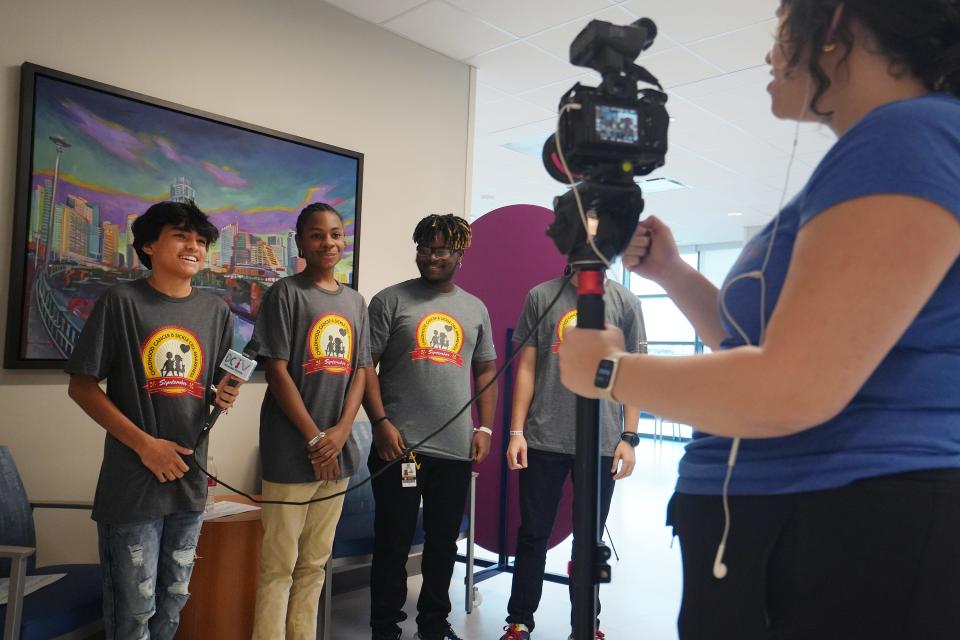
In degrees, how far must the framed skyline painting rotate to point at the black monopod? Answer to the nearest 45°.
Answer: approximately 45° to its right

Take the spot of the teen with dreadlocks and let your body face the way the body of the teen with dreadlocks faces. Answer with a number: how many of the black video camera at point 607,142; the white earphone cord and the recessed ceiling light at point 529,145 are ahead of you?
2

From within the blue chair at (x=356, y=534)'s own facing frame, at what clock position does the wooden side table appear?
The wooden side table is roughly at 3 o'clock from the blue chair.

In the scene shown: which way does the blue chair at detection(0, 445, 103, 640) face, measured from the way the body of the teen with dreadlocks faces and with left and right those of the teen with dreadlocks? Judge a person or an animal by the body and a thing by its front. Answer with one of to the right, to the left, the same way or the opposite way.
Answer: to the left

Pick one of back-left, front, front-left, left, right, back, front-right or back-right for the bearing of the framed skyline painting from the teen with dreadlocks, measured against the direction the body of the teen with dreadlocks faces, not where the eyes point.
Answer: right

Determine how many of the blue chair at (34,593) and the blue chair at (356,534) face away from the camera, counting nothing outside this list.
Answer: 0

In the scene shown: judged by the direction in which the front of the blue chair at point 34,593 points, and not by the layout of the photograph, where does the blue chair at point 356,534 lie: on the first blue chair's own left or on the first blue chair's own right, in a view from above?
on the first blue chair's own left

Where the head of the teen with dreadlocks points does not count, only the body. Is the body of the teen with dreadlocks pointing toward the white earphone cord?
yes

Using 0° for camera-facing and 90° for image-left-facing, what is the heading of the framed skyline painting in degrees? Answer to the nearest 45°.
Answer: approximately 315°

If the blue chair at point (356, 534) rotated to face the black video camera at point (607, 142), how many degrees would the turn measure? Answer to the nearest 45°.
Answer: approximately 45° to its right

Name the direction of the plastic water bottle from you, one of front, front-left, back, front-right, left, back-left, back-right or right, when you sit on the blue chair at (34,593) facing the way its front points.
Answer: left
